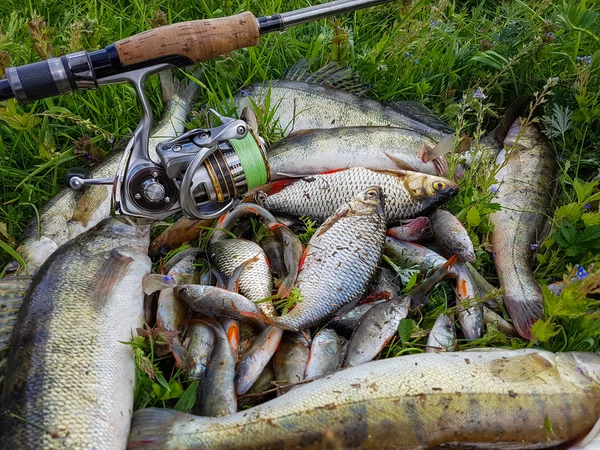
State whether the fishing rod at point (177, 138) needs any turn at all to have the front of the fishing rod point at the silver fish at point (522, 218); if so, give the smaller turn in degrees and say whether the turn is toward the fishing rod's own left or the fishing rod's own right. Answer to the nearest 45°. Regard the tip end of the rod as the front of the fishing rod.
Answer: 0° — it already faces it

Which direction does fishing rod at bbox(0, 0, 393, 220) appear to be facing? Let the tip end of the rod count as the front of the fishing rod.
to the viewer's right

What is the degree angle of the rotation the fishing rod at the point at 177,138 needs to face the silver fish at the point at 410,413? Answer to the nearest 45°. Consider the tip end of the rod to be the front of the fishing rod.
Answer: approximately 45° to its right
